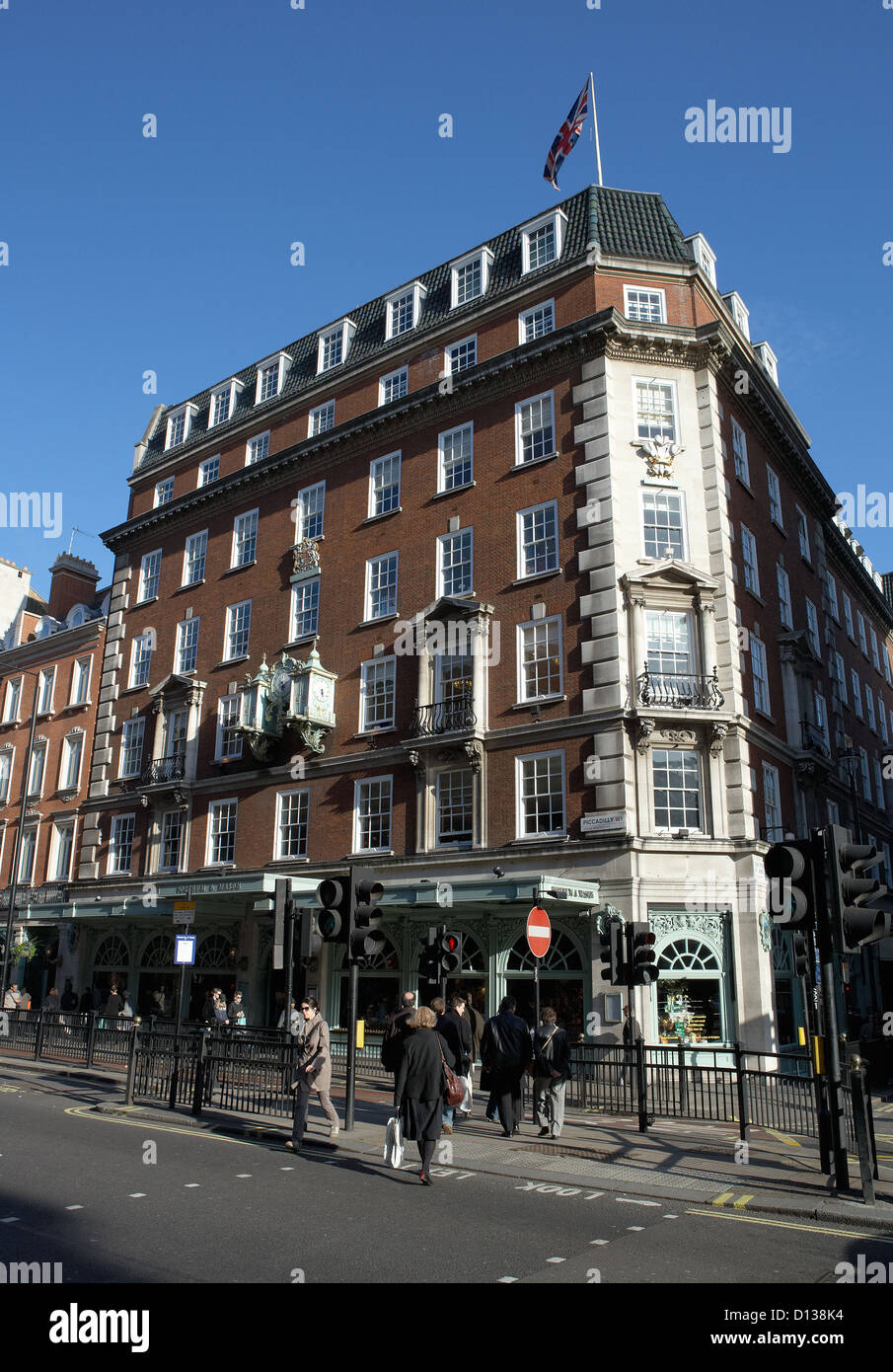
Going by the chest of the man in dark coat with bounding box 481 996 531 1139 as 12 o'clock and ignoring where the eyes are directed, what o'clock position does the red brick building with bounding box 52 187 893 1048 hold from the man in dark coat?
The red brick building is roughly at 12 o'clock from the man in dark coat.

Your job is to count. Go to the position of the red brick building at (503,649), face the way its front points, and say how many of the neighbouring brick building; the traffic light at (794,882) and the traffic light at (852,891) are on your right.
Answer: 1

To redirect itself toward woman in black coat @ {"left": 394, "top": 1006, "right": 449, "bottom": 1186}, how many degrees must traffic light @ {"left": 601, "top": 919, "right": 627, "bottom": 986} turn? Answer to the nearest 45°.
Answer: approximately 90° to its left

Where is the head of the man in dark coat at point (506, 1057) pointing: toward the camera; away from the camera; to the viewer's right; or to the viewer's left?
away from the camera

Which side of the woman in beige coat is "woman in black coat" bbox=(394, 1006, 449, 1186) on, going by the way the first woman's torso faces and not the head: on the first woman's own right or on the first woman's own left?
on the first woman's own left

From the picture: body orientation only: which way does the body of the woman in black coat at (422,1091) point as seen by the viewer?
away from the camera

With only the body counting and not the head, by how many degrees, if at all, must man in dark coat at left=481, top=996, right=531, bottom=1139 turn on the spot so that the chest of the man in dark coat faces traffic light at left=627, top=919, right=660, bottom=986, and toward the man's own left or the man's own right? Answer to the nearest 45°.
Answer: approximately 45° to the man's own right

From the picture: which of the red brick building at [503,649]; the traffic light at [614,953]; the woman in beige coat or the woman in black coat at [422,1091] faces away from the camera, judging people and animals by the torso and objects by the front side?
the woman in black coat

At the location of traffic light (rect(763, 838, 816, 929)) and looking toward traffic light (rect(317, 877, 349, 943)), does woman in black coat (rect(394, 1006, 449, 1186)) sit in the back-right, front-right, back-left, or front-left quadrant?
front-left

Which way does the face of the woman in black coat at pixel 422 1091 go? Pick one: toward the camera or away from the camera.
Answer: away from the camera

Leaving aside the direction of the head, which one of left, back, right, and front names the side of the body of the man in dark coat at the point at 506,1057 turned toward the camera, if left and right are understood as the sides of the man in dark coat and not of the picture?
back

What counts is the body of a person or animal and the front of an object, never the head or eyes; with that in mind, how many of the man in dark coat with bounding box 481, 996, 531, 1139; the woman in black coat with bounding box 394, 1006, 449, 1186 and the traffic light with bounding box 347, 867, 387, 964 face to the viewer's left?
0

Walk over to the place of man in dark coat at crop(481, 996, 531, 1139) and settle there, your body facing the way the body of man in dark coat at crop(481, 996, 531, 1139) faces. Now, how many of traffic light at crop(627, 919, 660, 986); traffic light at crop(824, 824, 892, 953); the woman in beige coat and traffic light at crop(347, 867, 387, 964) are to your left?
2
